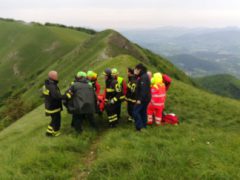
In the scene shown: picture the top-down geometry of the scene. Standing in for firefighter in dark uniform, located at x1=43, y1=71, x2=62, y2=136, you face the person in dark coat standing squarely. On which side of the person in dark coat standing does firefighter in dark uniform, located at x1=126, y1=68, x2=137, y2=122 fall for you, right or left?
left

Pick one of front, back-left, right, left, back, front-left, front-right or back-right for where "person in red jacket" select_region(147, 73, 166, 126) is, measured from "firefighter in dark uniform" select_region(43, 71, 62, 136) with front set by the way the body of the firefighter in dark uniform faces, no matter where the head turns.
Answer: front-right

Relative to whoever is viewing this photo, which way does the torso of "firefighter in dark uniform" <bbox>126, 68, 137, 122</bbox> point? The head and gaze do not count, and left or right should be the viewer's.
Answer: facing to the left of the viewer

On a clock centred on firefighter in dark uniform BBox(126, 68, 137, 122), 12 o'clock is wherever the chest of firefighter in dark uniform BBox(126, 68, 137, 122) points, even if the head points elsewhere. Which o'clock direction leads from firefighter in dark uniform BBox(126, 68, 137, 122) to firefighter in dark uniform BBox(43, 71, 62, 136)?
firefighter in dark uniform BBox(43, 71, 62, 136) is roughly at 11 o'clock from firefighter in dark uniform BBox(126, 68, 137, 122).

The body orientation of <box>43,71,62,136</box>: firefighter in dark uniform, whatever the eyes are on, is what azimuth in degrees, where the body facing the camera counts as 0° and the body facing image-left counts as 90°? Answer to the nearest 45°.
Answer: approximately 225°

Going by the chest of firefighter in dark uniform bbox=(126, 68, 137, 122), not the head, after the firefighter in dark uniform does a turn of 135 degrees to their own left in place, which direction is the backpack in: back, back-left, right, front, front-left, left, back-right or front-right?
front-left

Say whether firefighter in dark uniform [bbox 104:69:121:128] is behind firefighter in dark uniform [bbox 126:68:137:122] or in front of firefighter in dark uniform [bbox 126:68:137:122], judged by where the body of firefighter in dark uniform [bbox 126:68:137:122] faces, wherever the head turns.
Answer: in front
